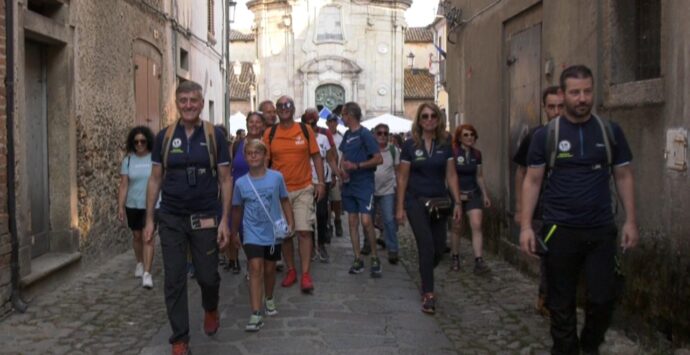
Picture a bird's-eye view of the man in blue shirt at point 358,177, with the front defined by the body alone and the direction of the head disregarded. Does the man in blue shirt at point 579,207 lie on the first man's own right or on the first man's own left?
on the first man's own left

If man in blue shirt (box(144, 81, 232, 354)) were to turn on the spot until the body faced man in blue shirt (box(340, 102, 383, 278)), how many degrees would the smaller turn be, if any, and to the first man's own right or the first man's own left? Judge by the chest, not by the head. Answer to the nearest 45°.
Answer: approximately 135° to the first man's own left

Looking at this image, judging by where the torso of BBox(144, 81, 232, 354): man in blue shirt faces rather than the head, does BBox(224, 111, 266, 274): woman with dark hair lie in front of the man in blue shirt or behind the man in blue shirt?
behind

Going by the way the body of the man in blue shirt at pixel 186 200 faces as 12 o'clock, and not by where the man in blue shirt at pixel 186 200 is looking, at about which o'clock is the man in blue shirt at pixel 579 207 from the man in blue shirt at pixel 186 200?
the man in blue shirt at pixel 579 207 is roughly at 10 o'clock from the man in blue shirt at pixel 186 200.

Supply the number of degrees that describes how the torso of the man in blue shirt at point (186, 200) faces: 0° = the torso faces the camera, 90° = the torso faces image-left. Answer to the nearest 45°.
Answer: approximately 0°

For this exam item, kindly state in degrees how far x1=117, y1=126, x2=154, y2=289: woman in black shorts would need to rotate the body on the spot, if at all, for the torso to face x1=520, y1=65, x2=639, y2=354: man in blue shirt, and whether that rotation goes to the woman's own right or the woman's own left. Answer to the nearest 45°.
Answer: approximately 45° to the woman's own left

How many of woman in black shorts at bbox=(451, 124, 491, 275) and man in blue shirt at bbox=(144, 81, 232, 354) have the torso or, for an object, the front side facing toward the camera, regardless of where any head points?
2

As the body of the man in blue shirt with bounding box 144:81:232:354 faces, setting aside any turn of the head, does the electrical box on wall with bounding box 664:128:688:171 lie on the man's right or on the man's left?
on the man's left

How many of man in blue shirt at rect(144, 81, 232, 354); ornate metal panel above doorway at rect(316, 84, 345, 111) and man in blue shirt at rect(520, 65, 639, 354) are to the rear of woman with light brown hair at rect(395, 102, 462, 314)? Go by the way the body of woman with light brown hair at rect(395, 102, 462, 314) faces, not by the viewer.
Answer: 1
